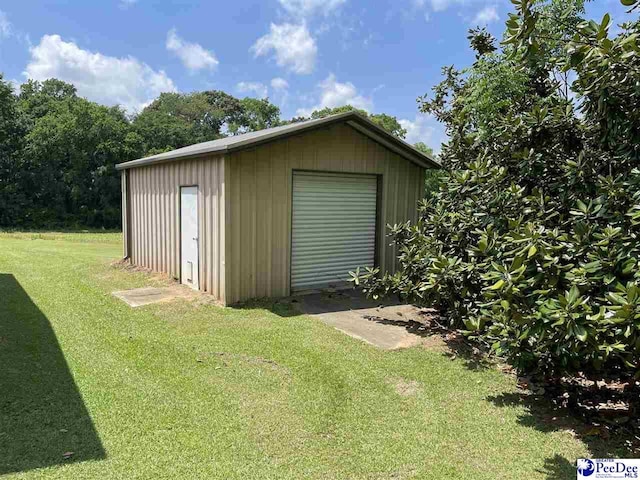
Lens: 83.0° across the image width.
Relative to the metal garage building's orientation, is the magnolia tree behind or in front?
in front

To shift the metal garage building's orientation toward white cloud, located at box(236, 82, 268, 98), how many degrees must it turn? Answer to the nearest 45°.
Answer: approximately 135° to its left

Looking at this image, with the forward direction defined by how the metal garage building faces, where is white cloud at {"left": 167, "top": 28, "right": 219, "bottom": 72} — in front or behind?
behind

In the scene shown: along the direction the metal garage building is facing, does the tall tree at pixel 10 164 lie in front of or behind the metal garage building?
behind

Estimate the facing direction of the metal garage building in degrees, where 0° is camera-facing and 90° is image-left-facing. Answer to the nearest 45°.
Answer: approximately 315°

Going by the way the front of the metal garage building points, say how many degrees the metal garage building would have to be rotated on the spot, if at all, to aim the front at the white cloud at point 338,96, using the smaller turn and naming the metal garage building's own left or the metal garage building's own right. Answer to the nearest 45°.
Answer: approximately 135° to the metal garage building's own left
